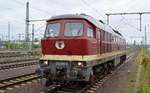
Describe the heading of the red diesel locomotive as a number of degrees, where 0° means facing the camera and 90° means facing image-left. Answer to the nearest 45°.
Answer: approximately 45°
